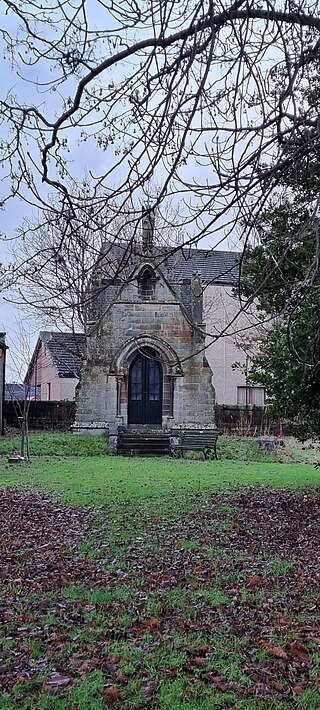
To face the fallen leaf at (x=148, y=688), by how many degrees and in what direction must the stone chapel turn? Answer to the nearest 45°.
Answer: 0° — it already faces it

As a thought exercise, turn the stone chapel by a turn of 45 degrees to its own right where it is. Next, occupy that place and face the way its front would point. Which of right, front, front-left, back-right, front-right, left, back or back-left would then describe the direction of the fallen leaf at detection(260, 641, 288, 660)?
front-left

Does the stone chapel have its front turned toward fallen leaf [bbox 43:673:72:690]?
yes

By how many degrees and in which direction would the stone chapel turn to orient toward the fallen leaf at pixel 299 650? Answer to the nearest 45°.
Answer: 0° — it already faces it

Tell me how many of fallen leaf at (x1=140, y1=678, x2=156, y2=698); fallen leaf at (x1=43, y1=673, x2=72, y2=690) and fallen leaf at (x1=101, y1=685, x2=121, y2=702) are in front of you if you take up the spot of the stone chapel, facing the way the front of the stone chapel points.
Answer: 3

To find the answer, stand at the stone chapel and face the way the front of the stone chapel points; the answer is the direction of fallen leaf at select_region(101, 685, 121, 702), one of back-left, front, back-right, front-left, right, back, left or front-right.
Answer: front

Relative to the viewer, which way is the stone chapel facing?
toward the camera
